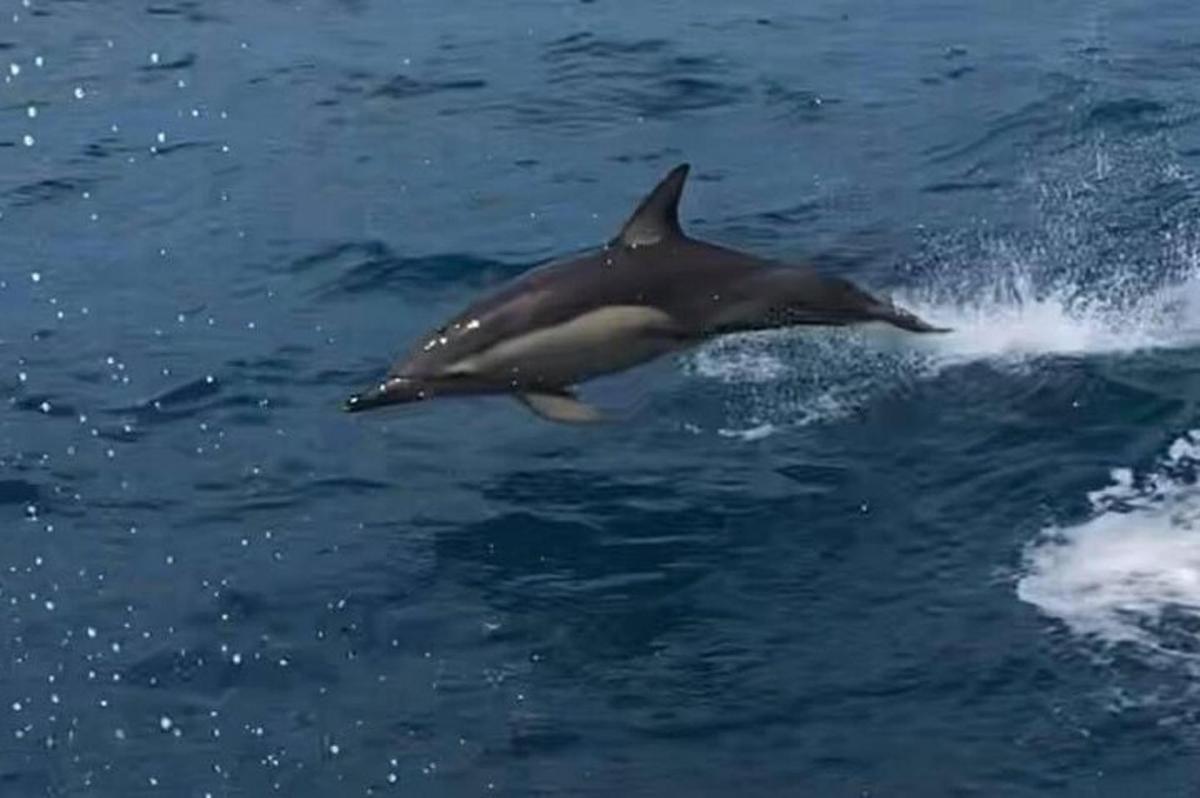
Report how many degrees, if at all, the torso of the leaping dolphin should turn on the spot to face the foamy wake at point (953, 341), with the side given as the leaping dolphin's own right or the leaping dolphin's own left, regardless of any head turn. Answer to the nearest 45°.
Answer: approximately 135° to the leaping dolphin's own right

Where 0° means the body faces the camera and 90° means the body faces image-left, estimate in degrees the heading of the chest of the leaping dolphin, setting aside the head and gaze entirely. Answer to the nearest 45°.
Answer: approximately 90°

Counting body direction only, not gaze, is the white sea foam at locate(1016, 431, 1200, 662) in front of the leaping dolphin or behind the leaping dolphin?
behind
